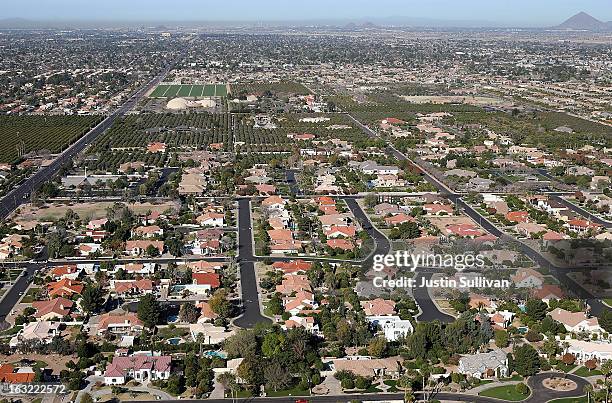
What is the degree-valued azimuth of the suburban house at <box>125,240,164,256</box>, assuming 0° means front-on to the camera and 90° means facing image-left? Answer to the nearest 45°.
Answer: approximately 0°

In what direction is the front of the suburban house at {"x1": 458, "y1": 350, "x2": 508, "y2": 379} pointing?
toward the camera

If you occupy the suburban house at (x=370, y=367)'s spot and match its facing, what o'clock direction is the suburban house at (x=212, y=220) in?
the suburban house at (x=212, y=220) is roughly at 5 o'clock from the suburban house at (x=370, y=367).

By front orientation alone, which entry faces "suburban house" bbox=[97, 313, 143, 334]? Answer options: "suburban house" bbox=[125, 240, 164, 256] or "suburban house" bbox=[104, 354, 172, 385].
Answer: "suburban house" bbox=[125, 240, 164, 256]

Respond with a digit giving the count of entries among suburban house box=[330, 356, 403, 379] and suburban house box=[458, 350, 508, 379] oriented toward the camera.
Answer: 2

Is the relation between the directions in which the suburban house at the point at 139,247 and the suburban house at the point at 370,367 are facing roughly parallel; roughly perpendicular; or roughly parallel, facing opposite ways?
roughly parallel

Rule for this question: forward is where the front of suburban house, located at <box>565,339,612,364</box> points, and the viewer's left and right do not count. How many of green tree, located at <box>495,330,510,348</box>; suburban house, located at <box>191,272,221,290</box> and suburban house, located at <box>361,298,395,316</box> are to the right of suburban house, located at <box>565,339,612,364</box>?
3

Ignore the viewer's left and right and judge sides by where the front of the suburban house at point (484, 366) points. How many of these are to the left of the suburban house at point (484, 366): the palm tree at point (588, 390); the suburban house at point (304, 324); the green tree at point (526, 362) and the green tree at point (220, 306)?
2

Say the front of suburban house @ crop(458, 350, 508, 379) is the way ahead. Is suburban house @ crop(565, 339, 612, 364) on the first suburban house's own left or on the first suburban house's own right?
on the first suburban house's own left

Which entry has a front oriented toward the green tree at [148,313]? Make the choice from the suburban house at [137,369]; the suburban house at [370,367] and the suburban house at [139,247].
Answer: the suburban house at [139,247]

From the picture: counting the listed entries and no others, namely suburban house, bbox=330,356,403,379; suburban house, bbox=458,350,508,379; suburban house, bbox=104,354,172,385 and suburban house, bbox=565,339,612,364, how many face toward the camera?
4

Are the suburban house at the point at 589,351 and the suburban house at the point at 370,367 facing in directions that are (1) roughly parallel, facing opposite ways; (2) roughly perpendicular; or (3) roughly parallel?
roughly parallel

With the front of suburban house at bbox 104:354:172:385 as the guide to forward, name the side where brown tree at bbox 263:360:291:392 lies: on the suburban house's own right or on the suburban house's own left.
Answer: on the suburban house's own left

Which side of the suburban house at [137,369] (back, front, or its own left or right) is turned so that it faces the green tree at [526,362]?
left

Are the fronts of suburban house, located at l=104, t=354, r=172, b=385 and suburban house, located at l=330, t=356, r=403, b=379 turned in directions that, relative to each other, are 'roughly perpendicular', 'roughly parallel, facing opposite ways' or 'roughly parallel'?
roughly parallel

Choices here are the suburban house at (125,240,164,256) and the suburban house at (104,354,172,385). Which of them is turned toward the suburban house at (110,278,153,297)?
the suburban house at (125,240,164,256)

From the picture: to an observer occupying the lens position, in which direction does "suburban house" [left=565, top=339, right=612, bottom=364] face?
facing the viewer

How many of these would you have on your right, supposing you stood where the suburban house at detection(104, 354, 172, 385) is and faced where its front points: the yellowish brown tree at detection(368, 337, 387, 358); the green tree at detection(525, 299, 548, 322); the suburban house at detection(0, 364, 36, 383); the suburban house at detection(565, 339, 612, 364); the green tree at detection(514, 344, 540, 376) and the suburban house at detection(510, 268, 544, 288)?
1

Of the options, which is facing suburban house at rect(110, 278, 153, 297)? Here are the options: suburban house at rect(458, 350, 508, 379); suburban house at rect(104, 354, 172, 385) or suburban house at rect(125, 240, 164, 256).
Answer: suburban house at rect(125, 240, 164, 256)

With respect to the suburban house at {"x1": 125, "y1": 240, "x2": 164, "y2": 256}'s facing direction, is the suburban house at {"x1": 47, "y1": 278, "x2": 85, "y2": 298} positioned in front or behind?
in front

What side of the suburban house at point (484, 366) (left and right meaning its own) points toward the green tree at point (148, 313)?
right

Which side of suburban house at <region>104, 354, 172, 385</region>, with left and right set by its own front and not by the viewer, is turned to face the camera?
front
